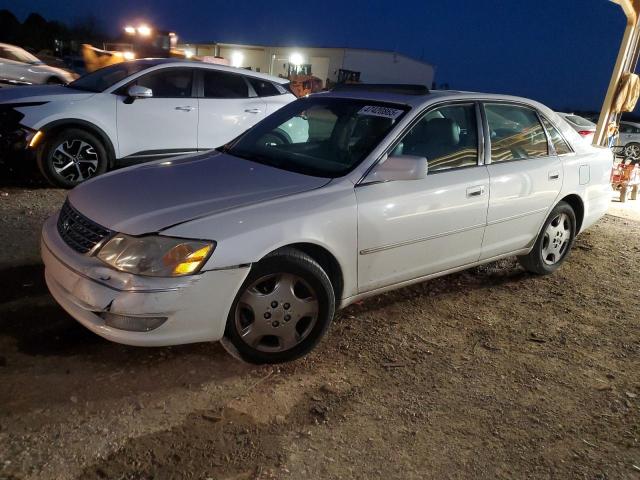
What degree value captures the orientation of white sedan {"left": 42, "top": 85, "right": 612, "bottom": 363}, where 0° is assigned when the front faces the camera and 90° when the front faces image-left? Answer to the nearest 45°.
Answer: approximately 45°

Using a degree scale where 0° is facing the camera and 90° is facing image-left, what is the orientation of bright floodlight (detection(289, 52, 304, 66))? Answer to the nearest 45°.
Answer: approximately 0°

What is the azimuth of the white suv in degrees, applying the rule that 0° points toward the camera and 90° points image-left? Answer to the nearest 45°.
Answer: approximately 45°

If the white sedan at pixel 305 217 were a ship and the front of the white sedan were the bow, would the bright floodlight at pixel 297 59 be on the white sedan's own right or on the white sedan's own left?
on the white sedan's own right
